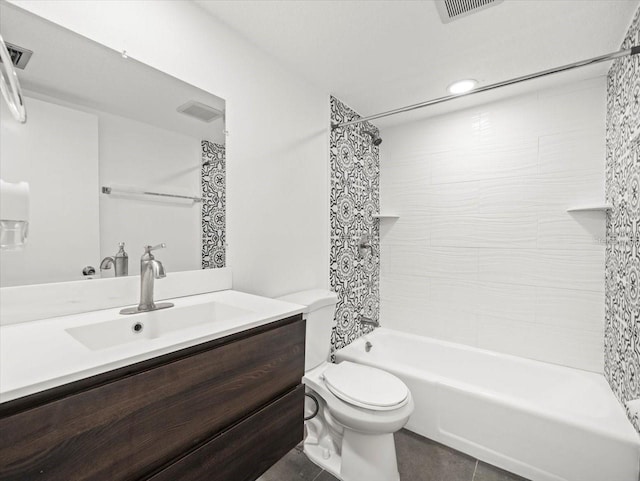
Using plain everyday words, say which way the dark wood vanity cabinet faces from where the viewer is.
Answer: facing the viewer and to the right of the viewer

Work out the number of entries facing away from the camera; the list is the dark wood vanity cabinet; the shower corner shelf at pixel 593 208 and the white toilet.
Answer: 0

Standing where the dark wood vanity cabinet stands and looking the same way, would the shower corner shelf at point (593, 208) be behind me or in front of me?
in front

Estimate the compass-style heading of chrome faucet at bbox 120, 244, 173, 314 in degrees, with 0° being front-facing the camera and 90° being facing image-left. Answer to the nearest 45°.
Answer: approximately 315°

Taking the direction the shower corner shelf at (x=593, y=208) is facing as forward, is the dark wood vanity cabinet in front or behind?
in front

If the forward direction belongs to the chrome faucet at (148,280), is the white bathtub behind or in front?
in front

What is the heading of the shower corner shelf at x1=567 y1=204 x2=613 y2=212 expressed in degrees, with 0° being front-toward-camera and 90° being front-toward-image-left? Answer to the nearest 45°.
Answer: approximately 45°

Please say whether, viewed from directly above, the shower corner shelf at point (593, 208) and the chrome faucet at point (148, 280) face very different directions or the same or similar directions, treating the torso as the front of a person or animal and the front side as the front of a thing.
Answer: very different directions

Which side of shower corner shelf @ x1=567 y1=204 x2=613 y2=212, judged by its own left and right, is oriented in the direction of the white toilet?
front

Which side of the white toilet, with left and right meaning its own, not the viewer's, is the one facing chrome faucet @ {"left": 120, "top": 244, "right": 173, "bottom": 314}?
right

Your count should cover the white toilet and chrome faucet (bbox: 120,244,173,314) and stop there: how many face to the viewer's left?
0
